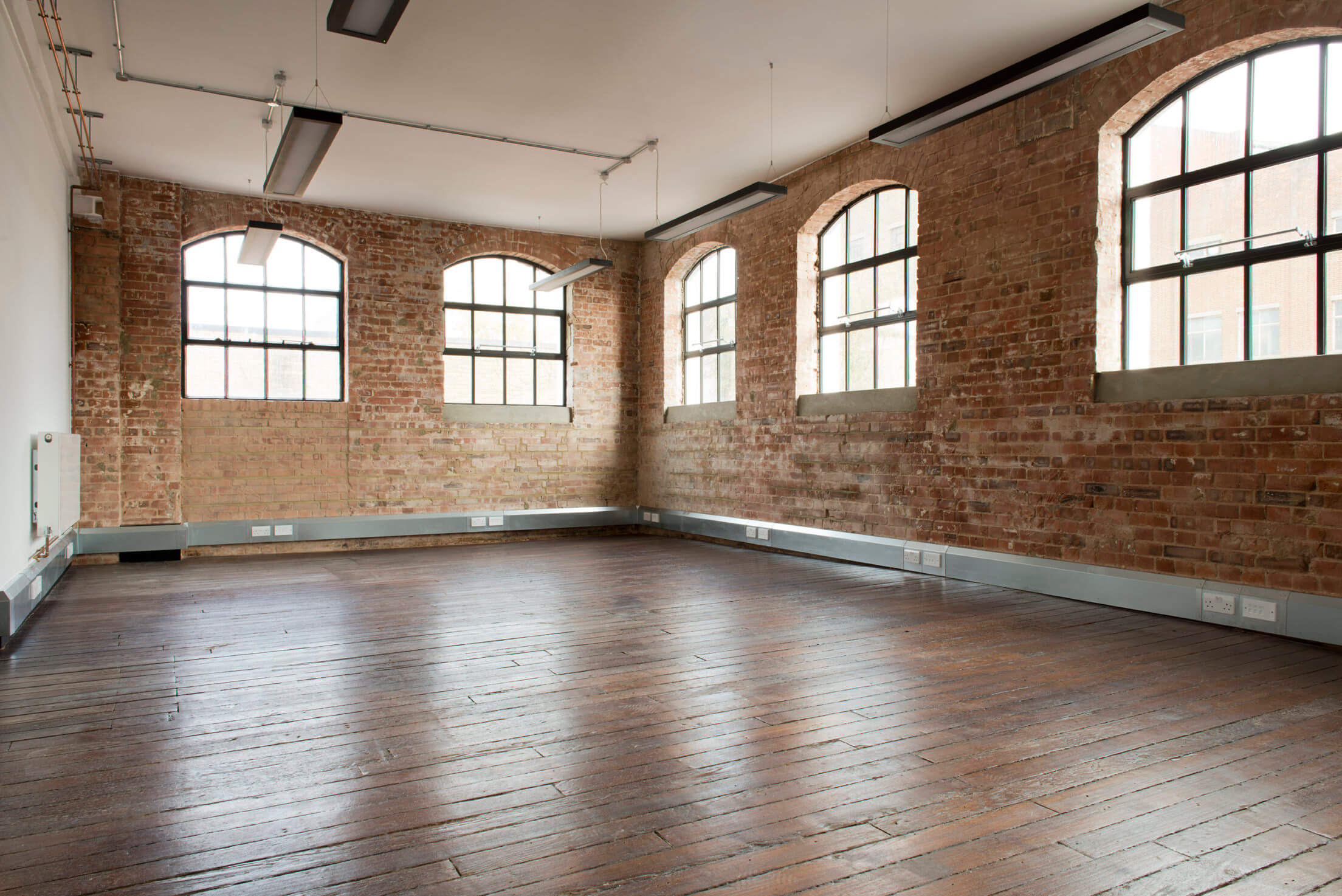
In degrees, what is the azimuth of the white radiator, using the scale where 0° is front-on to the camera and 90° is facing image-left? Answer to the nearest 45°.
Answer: approximately 270°

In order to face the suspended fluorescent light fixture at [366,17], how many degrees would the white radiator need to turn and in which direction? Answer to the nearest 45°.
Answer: approximately 90° to its right

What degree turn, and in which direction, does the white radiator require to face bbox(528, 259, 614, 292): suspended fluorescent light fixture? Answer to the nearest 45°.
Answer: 0° — it already faces it

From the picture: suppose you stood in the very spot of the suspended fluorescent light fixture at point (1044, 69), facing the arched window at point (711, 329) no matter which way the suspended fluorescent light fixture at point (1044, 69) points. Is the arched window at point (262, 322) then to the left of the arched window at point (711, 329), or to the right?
left

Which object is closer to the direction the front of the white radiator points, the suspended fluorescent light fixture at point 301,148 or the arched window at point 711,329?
the arched window

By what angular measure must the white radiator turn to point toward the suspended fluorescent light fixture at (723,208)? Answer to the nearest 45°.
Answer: approximately 45° to its right

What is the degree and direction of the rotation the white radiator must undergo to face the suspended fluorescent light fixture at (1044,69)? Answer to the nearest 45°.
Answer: approximately 45° to its right

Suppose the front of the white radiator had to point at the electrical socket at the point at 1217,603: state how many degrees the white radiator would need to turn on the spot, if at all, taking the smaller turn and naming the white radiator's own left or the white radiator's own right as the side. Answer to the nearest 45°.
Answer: approximately 45° to the white radiator's own right

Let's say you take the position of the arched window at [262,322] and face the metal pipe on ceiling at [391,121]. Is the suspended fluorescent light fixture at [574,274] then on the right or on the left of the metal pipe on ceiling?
left
